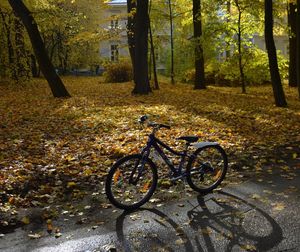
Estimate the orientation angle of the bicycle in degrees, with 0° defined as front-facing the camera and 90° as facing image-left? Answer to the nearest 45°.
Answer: approximately 45°

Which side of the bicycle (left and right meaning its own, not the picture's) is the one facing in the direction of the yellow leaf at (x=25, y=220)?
front

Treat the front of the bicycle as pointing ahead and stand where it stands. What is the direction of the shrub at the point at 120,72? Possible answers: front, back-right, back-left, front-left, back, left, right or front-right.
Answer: back-right

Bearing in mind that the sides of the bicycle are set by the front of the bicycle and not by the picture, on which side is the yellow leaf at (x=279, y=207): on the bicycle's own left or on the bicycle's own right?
on the bicycle's own left

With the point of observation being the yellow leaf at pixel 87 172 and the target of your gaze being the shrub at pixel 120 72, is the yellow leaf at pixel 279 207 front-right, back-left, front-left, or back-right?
back-right

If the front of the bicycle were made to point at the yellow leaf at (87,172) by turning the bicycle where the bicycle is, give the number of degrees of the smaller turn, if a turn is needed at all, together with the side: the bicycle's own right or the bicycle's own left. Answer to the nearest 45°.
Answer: approximately 90° to the bicycle's own right
